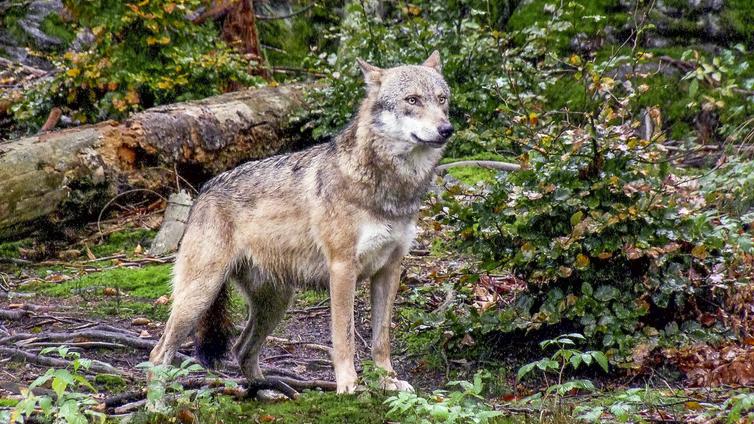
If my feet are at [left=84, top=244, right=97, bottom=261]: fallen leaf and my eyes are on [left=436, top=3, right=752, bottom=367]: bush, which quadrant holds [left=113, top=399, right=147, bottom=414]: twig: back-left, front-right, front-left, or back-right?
front-right

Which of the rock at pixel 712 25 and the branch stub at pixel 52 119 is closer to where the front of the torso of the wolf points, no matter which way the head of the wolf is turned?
the rock

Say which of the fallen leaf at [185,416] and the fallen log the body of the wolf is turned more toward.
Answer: the fallen leaf

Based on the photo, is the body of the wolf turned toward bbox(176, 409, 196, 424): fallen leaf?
no

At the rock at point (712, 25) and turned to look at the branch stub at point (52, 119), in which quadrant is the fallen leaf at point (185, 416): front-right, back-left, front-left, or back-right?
front-left

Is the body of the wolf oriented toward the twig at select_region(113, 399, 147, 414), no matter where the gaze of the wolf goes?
no

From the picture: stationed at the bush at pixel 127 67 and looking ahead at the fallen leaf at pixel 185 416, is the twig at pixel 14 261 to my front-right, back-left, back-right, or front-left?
front-right

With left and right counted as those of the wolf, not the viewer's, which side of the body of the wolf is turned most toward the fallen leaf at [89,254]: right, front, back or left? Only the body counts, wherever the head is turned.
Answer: back

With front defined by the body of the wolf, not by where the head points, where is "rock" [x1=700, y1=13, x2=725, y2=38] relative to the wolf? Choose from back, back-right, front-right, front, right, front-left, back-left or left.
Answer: left

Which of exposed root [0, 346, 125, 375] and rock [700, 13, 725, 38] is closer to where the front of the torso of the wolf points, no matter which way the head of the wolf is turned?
the rock

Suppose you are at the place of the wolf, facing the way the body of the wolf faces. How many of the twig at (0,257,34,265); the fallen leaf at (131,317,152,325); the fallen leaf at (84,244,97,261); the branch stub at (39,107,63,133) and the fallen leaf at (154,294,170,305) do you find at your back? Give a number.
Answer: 5

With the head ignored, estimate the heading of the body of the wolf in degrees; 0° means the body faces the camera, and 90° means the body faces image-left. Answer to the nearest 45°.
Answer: approximately 315°

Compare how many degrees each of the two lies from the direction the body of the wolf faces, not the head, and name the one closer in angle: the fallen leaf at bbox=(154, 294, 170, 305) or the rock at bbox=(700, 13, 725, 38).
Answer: the rock

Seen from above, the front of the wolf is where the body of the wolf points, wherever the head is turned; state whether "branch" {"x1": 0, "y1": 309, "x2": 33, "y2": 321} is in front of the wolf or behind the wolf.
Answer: behind

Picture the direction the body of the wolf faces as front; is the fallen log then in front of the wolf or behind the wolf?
behind

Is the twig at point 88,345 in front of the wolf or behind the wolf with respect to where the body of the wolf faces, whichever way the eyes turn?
behind

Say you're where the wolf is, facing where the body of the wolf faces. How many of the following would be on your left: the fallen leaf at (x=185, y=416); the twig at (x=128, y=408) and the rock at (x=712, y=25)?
1
